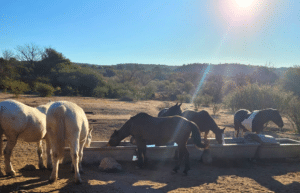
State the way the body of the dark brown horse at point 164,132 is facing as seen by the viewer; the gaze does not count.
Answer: to the viewer's left

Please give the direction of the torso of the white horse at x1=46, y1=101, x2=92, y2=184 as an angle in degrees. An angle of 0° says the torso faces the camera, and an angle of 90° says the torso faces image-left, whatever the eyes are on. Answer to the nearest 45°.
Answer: approximately 225°

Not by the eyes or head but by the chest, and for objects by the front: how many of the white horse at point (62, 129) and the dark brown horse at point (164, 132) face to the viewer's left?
1

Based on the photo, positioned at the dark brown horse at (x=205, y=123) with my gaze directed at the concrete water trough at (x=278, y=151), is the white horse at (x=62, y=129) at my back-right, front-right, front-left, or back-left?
back-right

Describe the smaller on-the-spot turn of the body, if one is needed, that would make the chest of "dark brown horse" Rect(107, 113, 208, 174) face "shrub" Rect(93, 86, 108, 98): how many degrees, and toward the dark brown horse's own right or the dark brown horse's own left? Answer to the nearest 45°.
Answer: approximately 90° to the dark brown horse's own right
